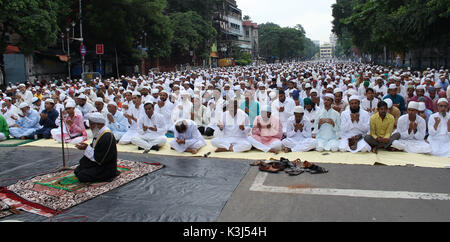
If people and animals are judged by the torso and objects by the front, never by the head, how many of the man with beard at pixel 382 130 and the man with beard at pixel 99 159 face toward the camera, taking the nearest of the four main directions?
1

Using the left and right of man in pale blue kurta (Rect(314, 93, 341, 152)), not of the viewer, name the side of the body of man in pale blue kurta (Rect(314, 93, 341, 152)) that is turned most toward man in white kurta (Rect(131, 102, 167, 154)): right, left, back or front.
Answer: right

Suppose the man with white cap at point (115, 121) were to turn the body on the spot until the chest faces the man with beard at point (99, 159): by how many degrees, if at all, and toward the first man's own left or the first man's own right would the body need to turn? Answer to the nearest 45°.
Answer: approximately 45° to the first man's own left

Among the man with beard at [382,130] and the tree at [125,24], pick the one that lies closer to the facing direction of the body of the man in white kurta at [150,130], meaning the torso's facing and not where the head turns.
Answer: the man with beard

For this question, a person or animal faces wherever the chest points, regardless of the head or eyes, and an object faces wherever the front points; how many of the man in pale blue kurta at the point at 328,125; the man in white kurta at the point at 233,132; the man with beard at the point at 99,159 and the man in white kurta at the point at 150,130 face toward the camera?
3

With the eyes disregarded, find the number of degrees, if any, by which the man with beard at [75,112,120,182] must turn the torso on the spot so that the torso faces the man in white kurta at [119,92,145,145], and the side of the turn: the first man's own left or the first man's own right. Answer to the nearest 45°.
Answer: approximately 90° to the first man's own right

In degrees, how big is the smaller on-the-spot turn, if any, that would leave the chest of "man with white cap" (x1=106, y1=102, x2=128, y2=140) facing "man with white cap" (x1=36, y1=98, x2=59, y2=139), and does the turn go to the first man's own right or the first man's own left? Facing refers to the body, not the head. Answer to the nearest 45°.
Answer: approximately 90° to the first man's own right

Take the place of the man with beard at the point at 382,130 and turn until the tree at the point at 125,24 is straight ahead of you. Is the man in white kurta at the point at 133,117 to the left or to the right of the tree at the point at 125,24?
left

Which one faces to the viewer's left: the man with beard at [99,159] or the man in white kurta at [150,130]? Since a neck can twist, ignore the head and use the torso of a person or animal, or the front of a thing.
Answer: the man with beard

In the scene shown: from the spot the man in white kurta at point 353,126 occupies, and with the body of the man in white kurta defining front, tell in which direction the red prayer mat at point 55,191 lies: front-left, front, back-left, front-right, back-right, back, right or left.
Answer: front-right

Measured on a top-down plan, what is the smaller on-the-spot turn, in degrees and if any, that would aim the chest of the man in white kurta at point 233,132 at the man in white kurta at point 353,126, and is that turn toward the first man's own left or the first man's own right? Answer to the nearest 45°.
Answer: approximately 90° to the first man's own left
